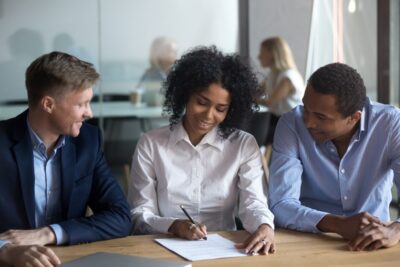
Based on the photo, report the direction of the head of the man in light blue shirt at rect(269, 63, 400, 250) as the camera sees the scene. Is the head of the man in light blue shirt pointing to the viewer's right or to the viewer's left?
to the viewer's left

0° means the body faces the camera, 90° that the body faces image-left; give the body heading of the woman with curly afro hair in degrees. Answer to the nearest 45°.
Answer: approximately 0°

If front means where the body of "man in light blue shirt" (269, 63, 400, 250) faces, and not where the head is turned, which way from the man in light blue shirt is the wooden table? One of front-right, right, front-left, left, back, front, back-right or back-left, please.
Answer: front

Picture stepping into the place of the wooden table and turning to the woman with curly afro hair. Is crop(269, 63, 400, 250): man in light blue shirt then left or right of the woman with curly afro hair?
right

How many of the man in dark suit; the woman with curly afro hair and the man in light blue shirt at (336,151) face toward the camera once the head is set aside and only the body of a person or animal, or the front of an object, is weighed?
3
